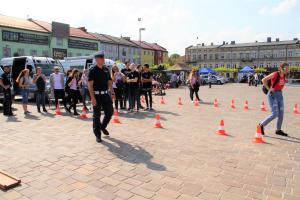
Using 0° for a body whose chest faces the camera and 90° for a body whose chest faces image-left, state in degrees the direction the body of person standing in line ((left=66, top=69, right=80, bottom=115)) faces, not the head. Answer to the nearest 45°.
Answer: approximately 315°

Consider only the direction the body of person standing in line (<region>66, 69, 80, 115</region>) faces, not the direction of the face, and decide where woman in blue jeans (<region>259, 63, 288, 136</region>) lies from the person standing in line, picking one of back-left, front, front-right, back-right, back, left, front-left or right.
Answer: front

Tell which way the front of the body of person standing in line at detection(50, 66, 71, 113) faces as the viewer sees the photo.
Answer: toward the camera

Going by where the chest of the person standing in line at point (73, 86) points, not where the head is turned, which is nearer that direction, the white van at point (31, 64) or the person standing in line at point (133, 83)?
the person standing in line

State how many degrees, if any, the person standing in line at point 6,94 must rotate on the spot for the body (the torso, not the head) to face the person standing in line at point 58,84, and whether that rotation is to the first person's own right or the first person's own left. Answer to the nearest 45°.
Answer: approximately 45° to the first person's own left

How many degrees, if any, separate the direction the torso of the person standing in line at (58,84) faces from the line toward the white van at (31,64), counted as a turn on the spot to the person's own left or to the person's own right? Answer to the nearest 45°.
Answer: approximately 180°

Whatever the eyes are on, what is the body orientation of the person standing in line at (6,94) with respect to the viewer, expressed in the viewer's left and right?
facing the viewer and to the right of the viewer

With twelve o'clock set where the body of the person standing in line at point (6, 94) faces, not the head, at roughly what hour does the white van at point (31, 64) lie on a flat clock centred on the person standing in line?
The white van is roughly at 8 o'clock from the person standing in line.

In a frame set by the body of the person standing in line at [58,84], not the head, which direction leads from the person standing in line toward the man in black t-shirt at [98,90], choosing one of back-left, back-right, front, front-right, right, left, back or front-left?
front

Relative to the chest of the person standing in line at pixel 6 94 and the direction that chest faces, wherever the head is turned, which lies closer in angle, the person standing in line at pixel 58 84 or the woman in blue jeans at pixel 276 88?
the woman in blue jeans

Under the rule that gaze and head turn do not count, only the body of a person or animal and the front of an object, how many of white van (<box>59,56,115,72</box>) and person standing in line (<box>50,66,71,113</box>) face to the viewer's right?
1
